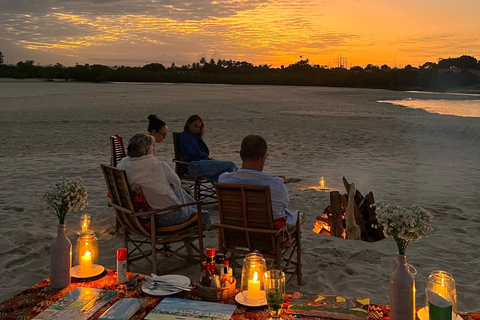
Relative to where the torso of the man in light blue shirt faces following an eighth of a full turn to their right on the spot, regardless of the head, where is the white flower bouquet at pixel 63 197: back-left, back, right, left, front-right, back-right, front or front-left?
back

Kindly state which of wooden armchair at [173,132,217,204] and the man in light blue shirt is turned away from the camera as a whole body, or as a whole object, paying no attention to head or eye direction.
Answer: the man in light blue shirt

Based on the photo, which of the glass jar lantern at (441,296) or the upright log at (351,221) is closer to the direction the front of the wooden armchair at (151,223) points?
the upright log

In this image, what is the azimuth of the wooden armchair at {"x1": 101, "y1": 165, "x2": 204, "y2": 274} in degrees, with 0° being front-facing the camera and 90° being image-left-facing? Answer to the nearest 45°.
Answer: approximately 225°

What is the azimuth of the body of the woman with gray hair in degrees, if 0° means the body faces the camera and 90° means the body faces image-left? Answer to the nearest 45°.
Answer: approximately 225°

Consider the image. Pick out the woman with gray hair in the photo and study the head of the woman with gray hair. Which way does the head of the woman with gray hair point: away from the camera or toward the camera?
away from the camera

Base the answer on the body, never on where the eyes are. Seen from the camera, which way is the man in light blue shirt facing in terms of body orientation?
away from the camera

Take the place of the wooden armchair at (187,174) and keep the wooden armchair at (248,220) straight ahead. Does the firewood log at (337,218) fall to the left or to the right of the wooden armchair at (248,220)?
left

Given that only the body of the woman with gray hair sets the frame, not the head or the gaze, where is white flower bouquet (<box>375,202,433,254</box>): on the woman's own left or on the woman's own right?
on the woman's own right

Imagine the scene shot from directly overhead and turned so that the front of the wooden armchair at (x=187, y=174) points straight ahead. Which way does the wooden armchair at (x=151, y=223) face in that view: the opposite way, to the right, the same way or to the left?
to the left

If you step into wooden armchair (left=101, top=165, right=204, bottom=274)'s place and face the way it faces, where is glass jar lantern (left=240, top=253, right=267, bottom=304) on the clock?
The glass jar lantern is roughly at 4 o'clock from the wooden armchair.

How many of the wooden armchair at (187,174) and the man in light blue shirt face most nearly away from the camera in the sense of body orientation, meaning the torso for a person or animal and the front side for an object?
1

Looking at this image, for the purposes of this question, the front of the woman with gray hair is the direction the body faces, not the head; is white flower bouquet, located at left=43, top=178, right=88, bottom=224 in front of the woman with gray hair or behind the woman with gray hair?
behind
